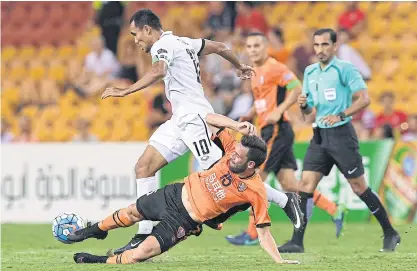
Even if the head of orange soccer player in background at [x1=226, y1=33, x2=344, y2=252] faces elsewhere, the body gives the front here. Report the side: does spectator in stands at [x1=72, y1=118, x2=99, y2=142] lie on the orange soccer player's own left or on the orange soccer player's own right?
on the orange soccer player's own right

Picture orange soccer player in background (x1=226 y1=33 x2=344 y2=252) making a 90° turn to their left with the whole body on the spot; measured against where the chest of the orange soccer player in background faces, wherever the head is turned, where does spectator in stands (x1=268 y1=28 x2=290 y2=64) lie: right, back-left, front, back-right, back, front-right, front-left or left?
back-left

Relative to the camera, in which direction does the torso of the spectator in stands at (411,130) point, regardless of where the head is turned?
toward the camera

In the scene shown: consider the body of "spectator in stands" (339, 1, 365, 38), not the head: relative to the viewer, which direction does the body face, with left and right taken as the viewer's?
facing the viewer

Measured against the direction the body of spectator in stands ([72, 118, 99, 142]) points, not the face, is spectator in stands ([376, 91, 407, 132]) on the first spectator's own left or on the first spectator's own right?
on the first spectator's own left

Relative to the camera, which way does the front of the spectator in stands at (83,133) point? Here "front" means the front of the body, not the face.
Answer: toward the camera

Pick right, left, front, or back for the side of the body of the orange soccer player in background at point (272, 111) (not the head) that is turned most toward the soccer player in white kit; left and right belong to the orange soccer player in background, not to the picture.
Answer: front
